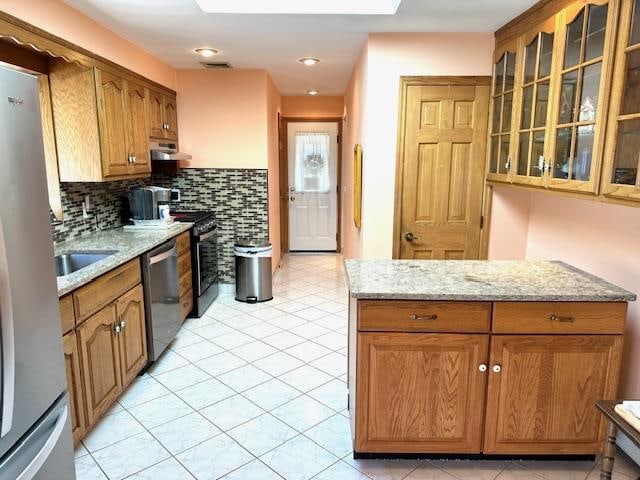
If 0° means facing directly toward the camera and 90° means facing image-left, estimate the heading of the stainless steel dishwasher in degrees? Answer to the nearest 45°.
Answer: approximately 315°

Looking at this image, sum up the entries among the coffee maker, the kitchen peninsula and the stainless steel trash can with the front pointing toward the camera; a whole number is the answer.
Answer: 2

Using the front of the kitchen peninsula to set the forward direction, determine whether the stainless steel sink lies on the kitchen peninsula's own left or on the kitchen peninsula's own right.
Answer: on the kitchen peninsula's own right

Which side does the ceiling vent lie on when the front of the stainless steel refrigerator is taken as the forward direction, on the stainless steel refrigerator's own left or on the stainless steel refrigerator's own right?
on the stainless steel refrigerator's own left

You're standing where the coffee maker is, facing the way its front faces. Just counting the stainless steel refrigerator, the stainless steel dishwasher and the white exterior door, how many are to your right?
2

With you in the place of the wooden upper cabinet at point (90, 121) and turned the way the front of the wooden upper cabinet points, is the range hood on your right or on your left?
on your left

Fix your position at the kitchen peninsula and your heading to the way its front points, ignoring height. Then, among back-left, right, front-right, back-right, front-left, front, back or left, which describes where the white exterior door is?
back-right

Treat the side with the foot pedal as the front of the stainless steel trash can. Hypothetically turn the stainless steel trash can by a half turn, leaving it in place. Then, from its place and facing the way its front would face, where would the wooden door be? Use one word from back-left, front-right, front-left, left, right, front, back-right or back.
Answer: back-right

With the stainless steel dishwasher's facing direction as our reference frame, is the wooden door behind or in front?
in front

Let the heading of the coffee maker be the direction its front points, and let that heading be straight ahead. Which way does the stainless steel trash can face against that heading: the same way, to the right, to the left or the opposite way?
to the right

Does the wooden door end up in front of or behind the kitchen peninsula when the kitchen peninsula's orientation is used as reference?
behind

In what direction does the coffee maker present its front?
to the viewer's right
